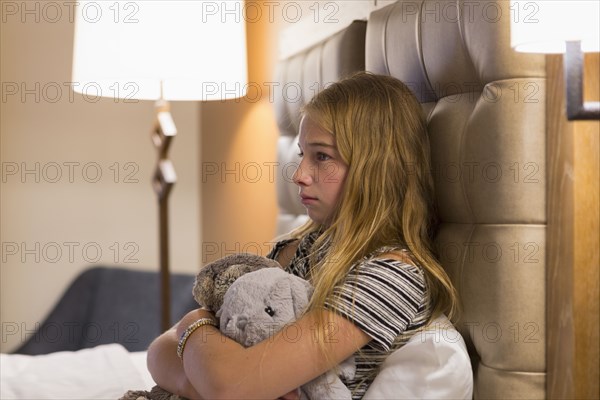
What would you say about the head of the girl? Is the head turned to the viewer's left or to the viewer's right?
to the viewer's left

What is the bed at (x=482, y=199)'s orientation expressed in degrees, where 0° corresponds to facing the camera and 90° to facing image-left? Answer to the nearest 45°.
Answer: approximately 45°

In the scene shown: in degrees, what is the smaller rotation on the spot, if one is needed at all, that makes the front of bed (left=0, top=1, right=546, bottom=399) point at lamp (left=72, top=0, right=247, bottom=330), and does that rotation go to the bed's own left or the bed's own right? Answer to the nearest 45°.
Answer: approximately 90° to the bed's own right
